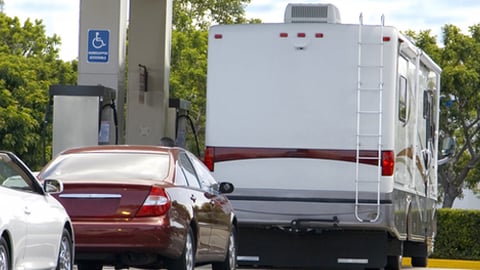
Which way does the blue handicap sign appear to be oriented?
toward the camera

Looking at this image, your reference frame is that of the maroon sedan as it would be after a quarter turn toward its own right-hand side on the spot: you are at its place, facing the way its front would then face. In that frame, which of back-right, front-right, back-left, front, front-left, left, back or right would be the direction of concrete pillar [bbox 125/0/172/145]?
back-left

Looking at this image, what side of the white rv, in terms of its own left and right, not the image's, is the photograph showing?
back

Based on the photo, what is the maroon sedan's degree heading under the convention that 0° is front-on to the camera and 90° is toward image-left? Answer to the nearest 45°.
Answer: approximately 225°

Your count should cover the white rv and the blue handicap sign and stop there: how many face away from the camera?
1

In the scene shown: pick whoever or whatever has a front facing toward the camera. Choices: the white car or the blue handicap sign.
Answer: the blue handicap sign

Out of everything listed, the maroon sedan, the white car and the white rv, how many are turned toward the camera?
0

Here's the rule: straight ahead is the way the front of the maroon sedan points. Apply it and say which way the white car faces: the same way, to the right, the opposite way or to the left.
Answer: the same way
